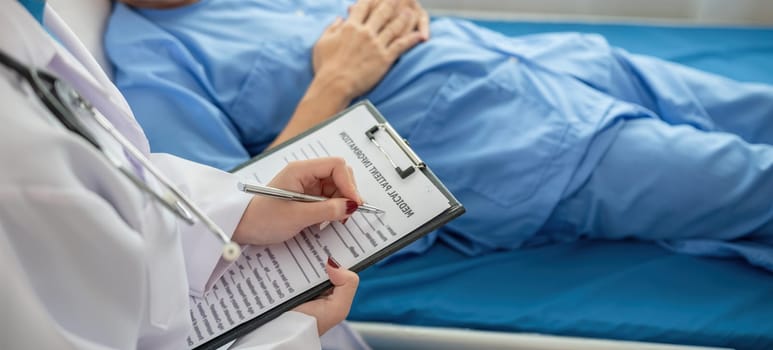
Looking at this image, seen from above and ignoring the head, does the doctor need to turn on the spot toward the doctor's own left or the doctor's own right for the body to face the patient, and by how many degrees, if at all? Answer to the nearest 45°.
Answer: approximately 45° to the doctor's own left

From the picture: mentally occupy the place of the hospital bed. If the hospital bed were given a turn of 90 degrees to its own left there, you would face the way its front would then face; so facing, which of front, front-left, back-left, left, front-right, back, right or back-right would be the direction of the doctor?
back-left

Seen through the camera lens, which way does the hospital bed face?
facing to the right of the viewer

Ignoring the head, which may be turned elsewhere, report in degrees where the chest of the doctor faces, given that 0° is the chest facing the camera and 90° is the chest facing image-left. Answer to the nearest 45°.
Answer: approximately 270°
